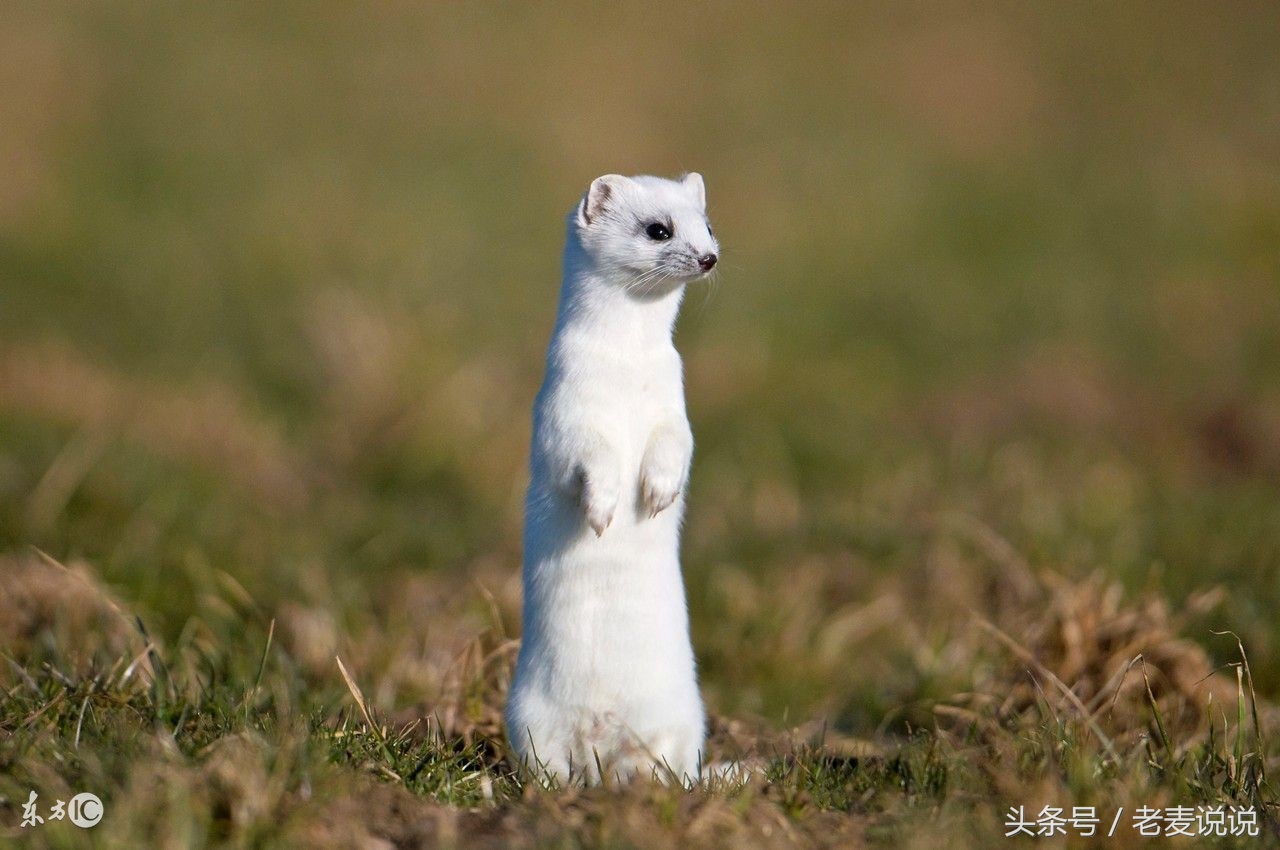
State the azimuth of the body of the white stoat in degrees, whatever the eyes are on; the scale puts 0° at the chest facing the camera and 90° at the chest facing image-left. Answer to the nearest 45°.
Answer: approximately 315°
